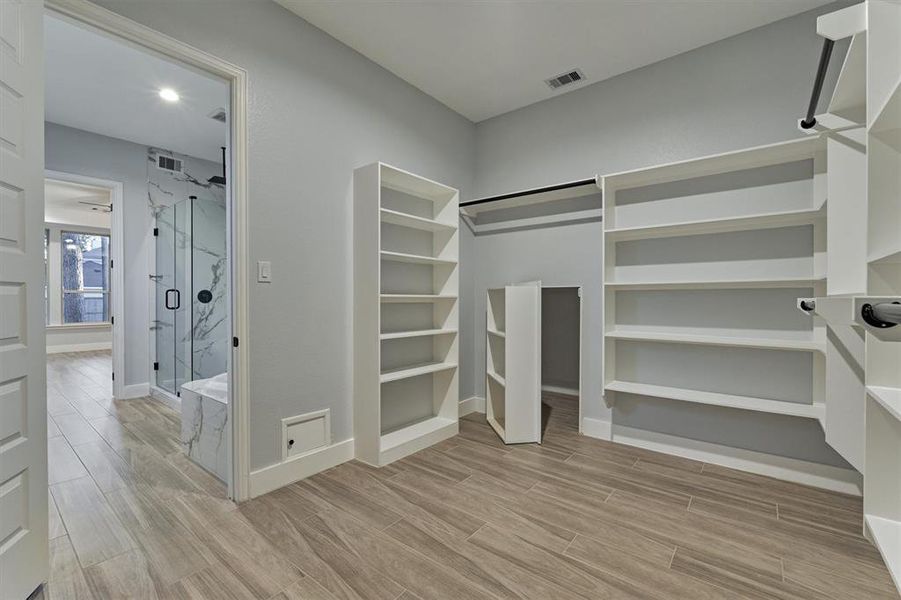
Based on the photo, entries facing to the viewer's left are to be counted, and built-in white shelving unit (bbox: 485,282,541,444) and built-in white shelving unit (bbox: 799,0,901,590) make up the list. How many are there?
2

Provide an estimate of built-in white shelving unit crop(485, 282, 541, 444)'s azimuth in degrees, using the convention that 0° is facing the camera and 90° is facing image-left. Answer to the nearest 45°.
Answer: approximately 90°

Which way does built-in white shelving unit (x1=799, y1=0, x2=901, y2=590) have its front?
to the viewer's left

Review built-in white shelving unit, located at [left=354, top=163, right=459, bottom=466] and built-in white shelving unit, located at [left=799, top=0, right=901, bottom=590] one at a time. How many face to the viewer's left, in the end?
1

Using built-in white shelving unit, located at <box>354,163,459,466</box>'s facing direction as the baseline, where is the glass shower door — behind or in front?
behind

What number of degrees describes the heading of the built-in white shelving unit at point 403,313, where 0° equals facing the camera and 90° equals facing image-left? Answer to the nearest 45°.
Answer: approximately 315°

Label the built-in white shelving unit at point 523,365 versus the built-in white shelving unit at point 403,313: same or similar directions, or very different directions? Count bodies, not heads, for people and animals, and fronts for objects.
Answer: very different directions

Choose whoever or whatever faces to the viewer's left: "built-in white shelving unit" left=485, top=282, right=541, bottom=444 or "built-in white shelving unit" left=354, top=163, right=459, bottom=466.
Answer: "built-in white shelving unit" left=485, top=282, right=541, bottom=444

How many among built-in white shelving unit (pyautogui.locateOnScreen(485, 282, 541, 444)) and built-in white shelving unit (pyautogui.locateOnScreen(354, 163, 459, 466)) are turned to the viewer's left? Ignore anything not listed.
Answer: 1

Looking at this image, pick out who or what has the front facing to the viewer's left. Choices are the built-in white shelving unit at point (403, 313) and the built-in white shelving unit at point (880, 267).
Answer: the built-in white shelving unit at point (880, 267)

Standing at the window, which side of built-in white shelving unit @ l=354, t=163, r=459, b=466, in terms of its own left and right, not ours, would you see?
back

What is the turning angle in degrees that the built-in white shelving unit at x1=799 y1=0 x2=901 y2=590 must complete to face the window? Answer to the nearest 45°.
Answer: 0° — it already faces it

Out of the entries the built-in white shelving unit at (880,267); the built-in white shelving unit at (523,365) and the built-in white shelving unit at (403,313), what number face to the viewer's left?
2
